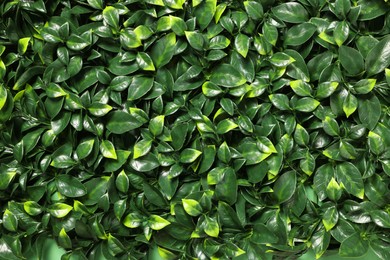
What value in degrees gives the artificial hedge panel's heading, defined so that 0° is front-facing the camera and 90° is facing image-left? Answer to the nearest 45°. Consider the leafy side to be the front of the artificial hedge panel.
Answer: approximately 0°
